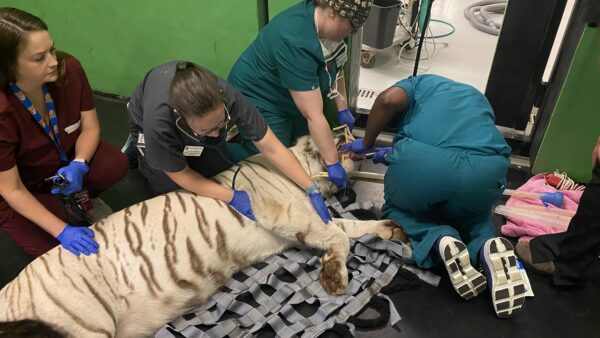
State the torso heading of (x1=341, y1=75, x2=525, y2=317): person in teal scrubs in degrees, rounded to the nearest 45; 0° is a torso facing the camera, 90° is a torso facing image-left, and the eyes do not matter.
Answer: approximately 135°

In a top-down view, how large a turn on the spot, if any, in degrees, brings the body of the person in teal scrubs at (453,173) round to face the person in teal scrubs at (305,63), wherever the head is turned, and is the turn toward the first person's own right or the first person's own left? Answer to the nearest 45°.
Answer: approximately 45° to the first person's own left

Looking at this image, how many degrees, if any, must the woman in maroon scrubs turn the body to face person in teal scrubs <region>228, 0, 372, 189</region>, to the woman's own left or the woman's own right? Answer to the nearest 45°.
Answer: approximately 45° to the woman's own left

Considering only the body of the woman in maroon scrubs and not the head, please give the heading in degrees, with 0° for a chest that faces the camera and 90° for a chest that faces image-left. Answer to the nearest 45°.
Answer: approximately 315°

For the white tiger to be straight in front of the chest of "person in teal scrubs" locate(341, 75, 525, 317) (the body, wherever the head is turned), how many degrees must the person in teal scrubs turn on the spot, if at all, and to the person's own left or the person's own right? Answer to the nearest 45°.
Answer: approximately 90° to the person's own left
